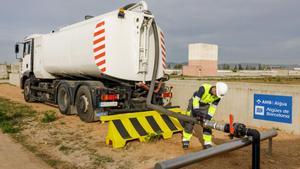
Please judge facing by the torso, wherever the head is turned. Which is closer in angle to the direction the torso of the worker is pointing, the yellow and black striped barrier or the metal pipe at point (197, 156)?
the metal pipe

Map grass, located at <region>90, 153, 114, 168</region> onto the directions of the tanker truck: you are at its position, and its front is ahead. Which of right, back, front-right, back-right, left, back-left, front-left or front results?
back-left

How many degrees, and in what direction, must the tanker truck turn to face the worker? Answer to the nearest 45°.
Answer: approximately 180°

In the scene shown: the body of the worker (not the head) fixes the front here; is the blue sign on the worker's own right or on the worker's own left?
on the worker's own left

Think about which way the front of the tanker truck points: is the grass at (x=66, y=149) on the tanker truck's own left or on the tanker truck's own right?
on the tanker truck's own left

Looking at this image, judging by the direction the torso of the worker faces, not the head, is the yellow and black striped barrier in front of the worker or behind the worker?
behind

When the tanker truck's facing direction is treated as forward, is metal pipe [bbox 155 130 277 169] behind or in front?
behind

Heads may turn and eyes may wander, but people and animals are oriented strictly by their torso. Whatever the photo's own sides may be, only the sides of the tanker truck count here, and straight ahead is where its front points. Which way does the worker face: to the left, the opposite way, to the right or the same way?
the opposite way

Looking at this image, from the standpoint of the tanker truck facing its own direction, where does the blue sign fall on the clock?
The blue sign is roughly at 5 o'clock from the tanker truck.

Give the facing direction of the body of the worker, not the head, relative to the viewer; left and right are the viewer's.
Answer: facing the viewer and to the right of the viewer

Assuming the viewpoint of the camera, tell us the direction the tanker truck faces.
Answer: facing away from the viewer and to the left of the viewer

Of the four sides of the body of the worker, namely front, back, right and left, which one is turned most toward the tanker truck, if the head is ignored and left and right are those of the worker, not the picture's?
back

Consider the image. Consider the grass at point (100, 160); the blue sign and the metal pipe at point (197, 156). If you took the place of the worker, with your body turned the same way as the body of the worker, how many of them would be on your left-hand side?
1
